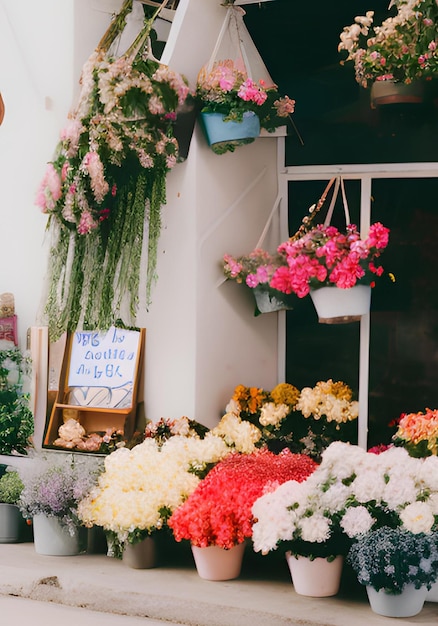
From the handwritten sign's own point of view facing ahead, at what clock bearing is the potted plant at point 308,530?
The potted plant is roughly at 11 o'clock from the handwritten sign.

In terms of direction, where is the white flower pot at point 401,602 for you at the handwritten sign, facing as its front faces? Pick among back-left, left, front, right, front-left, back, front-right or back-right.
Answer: front-left

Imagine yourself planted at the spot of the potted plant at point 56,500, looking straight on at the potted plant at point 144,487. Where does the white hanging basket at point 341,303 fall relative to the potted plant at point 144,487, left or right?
left

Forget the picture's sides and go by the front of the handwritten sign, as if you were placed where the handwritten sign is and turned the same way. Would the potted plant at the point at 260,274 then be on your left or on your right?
on your left

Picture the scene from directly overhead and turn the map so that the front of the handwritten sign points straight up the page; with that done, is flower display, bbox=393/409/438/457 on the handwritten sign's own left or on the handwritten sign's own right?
on the handwritten sign's own left

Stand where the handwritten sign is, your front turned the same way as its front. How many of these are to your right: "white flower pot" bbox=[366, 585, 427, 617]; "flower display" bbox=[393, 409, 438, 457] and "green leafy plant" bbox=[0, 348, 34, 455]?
1

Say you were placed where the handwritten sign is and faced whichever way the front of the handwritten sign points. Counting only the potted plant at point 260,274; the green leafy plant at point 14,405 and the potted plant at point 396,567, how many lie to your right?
1

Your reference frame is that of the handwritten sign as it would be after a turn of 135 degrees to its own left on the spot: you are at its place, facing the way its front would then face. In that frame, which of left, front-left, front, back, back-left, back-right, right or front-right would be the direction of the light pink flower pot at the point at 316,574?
right

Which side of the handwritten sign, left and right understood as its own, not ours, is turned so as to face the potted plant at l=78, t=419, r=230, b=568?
front

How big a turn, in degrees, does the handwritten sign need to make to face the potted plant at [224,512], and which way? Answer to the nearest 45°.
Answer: approximately 45° to its left

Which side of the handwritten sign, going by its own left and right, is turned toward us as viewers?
front

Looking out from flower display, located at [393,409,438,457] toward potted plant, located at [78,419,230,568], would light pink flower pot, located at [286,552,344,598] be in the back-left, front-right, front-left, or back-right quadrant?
front-left

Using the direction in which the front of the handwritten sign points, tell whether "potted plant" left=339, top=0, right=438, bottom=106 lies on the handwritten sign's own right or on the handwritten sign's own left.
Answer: on the handwritten sign's own left

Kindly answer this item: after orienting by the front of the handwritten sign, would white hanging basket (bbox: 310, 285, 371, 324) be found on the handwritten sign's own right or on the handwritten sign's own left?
on the handwritten sign's own left
